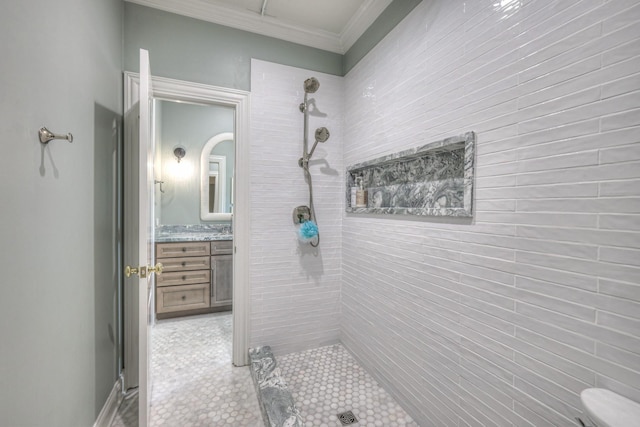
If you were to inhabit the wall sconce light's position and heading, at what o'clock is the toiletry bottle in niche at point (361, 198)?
The toiletry bottle in niche is roughly at 11 o'clock from the wall sconce light.

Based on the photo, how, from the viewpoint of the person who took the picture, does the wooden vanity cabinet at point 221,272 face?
facing the viewer

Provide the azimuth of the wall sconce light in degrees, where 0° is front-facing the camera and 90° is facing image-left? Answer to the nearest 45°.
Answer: approximately 0°

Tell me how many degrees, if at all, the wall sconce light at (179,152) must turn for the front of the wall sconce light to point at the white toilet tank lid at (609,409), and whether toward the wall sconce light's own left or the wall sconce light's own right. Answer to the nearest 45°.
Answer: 0° — it already faces it

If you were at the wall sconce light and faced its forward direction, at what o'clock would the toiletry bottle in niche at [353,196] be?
The toiletry bottle in niche is roughly at 11 o'clock from the wall sconce light.

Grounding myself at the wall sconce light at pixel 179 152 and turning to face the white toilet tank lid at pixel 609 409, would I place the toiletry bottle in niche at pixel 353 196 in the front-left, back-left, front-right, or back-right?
front-left

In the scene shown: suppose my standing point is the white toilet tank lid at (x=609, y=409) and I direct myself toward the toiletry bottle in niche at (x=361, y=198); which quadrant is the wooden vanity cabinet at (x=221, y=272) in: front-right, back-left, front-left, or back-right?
front-left

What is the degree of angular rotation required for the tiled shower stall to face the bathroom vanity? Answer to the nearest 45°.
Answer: approximately 45° to its right

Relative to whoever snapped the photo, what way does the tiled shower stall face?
facing the viewer and to the left of the viewer

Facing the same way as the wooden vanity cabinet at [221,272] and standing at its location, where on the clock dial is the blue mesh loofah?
The blue mesh loofah is roughly at 11 o'clock from the wooden vanity cabinet.

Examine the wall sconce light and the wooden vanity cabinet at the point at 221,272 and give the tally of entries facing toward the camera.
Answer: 2

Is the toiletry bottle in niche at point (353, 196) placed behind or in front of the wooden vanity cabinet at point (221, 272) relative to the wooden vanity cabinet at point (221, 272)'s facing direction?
in front

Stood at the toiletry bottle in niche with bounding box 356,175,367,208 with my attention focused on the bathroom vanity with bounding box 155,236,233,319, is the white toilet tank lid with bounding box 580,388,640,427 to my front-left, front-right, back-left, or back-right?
back-left
